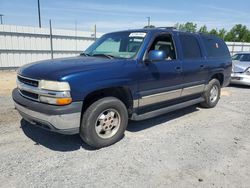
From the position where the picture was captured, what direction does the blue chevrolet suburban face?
facing the viewer and to the left of the viewer

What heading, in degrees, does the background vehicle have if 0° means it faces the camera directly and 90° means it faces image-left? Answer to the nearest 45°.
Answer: approximately 45°

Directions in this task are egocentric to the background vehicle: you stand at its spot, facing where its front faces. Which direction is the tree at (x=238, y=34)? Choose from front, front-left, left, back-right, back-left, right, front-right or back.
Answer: back-right

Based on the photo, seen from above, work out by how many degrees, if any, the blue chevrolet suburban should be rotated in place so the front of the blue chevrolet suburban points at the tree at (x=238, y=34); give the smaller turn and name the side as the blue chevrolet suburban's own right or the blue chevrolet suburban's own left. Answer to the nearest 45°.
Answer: approximately 180°

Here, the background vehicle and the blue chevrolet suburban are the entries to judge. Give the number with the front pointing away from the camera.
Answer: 0

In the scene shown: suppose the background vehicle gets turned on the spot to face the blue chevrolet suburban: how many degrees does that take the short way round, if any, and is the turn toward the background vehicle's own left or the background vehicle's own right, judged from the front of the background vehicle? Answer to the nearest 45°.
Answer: approximately 45° to the background vehicle's own left

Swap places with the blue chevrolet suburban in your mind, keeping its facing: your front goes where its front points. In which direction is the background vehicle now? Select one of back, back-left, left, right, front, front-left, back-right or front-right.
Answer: back

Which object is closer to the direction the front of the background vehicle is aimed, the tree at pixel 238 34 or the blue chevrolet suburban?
the blue chevrolet suburban
